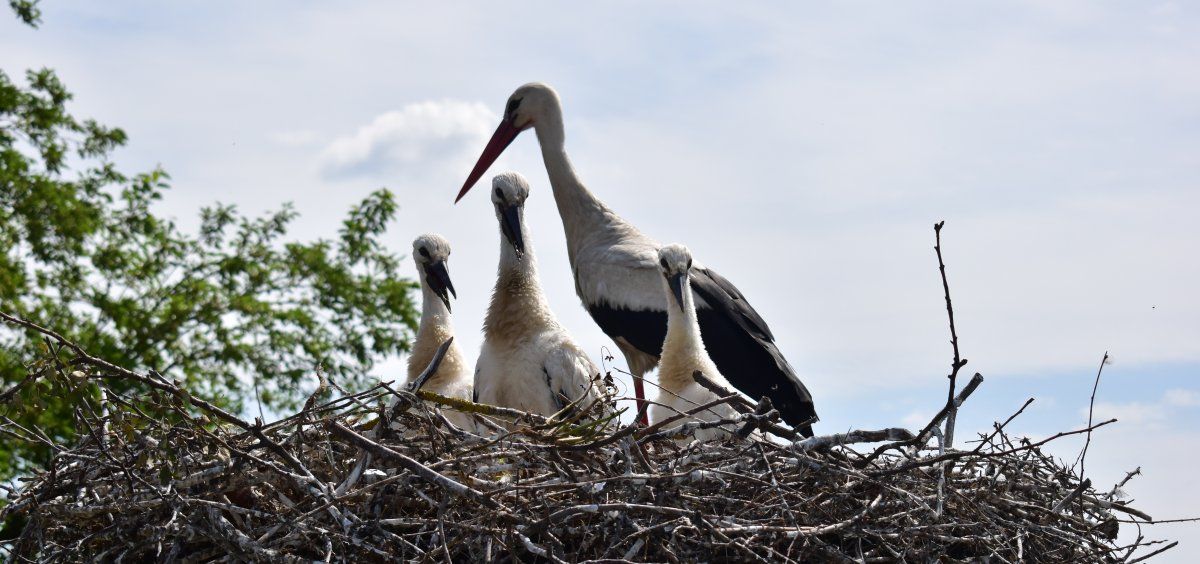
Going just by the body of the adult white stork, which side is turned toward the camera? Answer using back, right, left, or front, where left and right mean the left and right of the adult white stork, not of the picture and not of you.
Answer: left

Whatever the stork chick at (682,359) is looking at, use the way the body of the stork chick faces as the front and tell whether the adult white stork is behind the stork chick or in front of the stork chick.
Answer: behind

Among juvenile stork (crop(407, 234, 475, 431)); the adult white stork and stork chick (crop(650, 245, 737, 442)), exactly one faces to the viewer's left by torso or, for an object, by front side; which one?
the adult white stork

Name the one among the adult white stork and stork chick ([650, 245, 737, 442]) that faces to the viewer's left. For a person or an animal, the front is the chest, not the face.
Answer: the adult white stork

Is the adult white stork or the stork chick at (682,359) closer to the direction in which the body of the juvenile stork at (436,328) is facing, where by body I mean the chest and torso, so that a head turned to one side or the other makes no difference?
the stork chick

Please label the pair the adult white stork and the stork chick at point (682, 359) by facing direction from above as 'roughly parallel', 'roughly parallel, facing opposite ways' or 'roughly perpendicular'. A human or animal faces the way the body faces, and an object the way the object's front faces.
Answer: roughly perpendicular

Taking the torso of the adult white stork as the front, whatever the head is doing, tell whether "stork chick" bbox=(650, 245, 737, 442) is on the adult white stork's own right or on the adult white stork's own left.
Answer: on the adult white stork's own left

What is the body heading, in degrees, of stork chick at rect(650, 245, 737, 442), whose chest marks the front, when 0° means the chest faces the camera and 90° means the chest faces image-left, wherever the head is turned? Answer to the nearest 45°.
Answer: approximately 0°

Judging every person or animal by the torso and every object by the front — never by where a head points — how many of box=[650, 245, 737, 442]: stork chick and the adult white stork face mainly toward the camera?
1

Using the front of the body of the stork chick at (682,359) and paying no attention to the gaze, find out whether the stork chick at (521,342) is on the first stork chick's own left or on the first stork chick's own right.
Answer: on the first stork chick's own right
